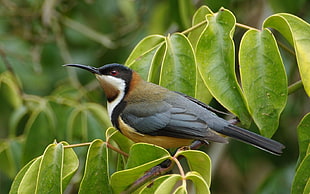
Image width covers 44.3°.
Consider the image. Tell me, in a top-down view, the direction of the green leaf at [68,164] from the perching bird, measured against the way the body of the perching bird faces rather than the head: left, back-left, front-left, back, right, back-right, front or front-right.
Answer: front-left

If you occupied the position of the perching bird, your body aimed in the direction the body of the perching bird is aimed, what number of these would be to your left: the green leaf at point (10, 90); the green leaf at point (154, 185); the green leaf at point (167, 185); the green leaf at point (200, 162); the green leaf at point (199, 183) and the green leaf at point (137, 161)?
5

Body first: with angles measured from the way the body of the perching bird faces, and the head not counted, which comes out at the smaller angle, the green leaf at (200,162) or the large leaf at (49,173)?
the large leaf

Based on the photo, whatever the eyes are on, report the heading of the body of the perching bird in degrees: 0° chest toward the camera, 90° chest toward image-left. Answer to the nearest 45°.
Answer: approximately 90°

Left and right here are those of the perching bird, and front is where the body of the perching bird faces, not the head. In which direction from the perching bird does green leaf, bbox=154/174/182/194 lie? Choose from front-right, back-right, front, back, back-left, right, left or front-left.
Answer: left

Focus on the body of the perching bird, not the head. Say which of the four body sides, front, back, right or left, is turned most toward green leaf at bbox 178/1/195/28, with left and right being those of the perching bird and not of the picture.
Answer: right

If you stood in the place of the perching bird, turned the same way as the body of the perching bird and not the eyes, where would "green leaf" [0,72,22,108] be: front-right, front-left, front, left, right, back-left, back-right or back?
front-right

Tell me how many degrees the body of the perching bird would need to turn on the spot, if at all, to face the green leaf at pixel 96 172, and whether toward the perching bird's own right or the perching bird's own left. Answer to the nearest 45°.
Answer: approximately 45° to the perching bird's own left

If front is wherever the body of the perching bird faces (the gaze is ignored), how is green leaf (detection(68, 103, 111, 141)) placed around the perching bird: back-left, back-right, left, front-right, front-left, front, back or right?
front-right

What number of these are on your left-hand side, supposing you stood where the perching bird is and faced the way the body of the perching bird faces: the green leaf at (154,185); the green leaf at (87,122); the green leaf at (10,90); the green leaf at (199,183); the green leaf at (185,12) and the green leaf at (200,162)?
3
